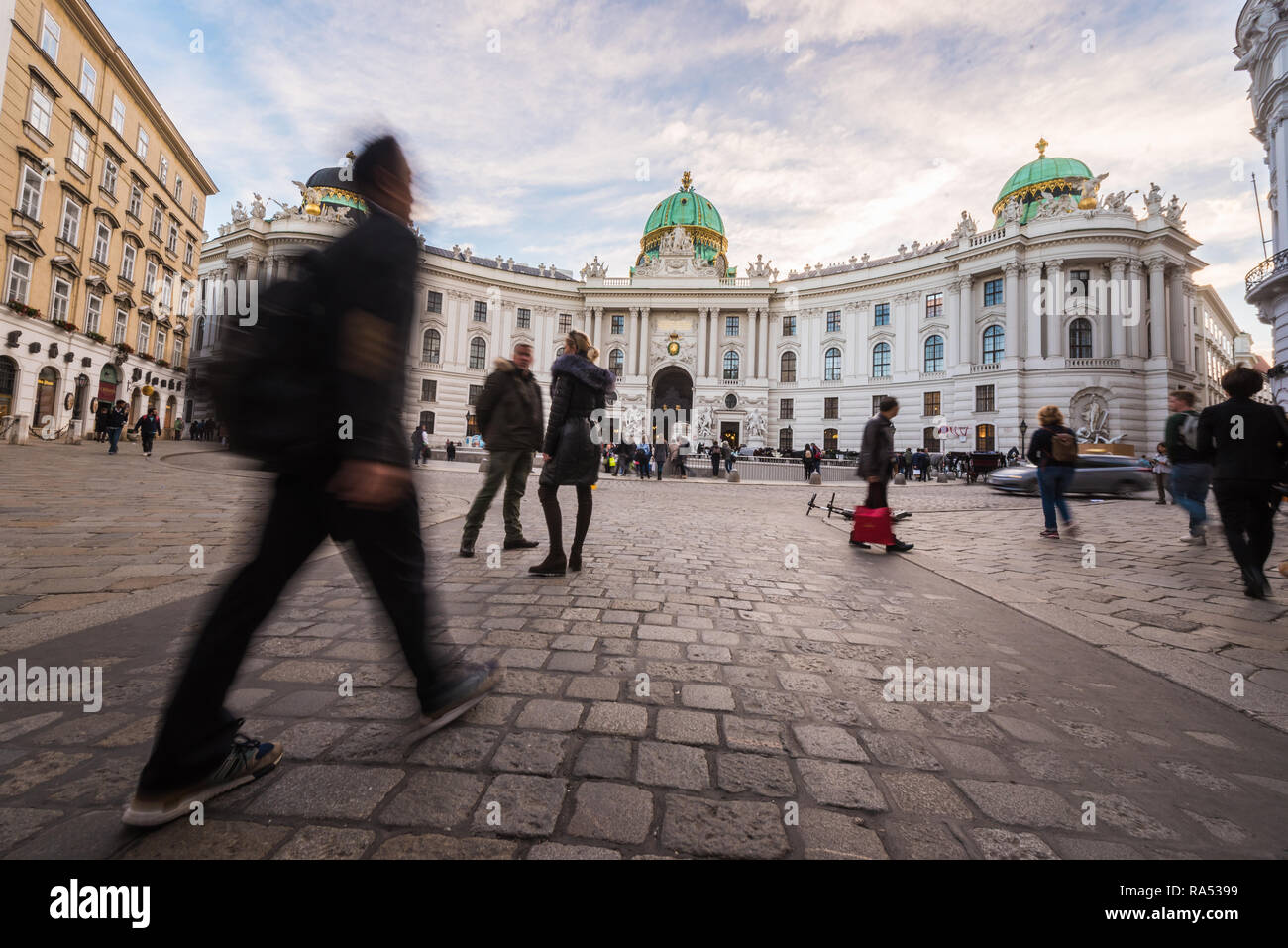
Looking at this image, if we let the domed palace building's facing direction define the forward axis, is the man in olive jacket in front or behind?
in front

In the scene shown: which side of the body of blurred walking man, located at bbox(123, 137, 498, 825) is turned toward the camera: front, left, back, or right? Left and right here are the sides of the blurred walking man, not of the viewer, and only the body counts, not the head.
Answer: right

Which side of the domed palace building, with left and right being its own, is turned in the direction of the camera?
front

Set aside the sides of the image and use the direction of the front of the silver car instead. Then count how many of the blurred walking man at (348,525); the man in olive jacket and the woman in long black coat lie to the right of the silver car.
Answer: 0

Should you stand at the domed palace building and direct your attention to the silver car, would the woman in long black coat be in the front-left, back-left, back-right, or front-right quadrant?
front-right

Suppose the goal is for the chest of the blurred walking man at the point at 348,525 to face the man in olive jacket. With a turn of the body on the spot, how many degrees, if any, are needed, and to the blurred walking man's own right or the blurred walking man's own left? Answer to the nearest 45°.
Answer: approximately 45° to the blurred walking man's own left

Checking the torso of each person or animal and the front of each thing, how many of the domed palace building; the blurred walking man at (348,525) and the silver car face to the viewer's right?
1

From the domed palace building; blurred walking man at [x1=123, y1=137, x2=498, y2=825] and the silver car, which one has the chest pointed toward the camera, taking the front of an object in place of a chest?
the domed palace building

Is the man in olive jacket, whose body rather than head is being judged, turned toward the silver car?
no

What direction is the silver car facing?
to the viewer's left

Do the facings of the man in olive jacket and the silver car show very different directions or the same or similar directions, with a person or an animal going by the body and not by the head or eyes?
very different directions

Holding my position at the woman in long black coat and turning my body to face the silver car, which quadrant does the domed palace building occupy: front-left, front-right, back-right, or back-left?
front-left

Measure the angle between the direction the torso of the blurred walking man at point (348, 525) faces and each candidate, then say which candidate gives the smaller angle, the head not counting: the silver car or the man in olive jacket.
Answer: the silver car

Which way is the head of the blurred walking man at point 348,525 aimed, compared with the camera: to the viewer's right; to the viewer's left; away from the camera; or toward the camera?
to the viewer's right

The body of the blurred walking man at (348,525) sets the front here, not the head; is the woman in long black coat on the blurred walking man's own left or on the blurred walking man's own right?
on the blurred walking man's own left

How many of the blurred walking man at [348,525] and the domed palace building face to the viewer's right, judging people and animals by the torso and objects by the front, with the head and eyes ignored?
1

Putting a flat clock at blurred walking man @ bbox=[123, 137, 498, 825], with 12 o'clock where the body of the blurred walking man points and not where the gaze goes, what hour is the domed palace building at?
The domed palace building is roughly at 11 o'clock from the blurred walking man.
